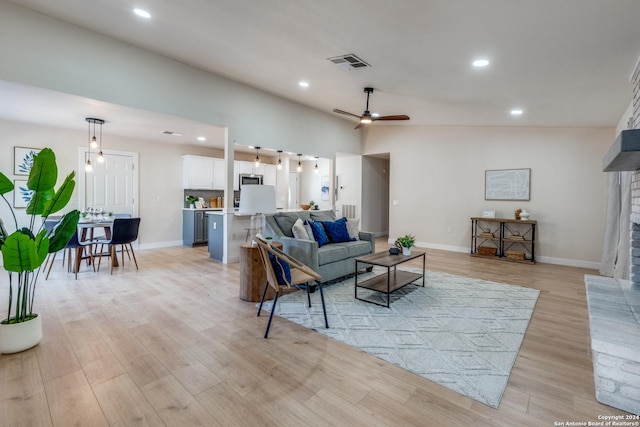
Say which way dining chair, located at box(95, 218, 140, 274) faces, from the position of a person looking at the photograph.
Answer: facing away from the viewer and to the left of the viewer

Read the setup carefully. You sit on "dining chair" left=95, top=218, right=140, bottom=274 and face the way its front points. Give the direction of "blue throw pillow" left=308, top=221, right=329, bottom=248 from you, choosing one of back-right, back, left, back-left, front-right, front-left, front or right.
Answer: back

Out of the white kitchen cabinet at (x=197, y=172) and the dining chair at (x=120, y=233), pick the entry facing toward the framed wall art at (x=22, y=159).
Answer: the dining chair

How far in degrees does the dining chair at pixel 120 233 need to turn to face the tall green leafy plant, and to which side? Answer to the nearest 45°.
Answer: approximately 135° to its left

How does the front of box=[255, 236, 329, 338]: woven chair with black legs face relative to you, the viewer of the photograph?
facing to the right of the viewer

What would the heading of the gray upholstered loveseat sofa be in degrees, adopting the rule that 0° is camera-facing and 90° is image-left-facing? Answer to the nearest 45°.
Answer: approximately 315°

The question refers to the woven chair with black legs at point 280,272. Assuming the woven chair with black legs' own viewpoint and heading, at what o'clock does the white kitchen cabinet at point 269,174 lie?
The white kitchen cabinet is roughly at 9 o'clock from the woven chair with black legs.

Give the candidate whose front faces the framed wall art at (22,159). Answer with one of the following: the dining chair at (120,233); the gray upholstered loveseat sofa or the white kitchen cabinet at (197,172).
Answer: the dining chair

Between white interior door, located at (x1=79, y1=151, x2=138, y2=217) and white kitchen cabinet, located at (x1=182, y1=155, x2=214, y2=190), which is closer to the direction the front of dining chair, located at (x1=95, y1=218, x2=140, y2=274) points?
the white interior door

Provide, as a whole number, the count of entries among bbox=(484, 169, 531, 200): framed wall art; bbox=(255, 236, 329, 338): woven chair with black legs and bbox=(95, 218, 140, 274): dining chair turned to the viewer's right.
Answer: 1

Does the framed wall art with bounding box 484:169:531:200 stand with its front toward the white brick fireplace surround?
yes

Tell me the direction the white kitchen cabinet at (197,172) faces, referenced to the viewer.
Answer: facing the viewer and to the right of the viewer

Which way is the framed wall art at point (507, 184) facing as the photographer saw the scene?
facing the viewer

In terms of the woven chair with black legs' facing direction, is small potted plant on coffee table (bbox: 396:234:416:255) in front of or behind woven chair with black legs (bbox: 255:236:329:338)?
in front
